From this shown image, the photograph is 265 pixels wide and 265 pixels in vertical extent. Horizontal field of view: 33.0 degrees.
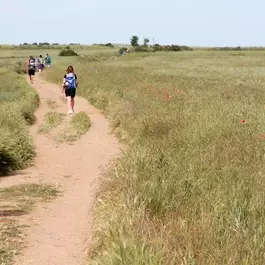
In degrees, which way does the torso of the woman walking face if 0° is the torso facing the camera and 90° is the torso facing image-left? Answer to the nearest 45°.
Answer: approximately 180°

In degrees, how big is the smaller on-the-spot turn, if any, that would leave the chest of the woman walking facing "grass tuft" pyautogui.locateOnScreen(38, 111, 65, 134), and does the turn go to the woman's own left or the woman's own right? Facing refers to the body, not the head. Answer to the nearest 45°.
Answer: approximately 180°
